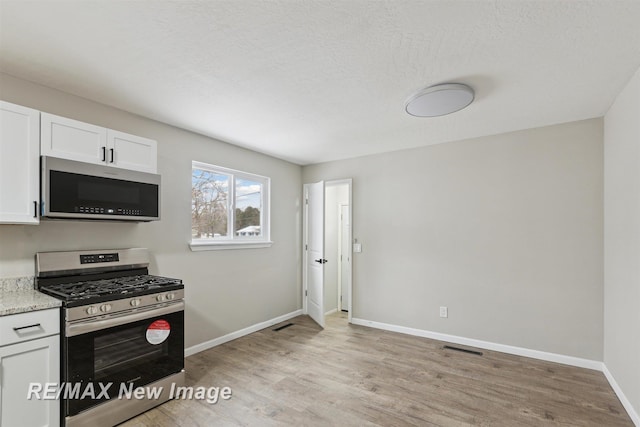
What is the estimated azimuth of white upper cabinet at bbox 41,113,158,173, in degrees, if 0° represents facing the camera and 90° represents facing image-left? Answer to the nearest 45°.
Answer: approximately 315°

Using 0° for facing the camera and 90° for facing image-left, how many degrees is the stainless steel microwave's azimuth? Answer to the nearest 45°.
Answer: approximately 315°

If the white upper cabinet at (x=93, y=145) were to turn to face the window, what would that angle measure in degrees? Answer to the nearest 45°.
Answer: approximately 90° to its left

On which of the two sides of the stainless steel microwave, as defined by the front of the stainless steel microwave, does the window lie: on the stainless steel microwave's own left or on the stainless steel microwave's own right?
on the stainless steel microwave's own left
